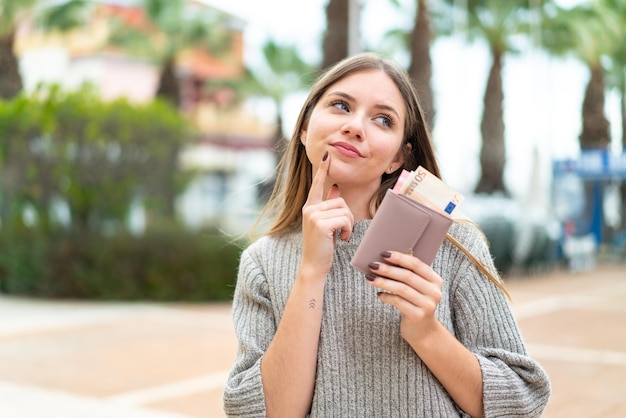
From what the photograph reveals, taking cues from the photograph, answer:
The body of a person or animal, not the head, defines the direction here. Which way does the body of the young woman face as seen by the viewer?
toward the camera

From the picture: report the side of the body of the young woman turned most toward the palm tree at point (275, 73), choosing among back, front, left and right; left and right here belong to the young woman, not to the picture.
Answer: back

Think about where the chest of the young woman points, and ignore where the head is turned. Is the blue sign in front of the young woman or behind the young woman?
behind

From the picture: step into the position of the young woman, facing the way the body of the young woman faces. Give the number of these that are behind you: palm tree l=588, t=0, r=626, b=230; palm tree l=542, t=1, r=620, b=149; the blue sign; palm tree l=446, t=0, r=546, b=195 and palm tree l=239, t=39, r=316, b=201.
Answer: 5

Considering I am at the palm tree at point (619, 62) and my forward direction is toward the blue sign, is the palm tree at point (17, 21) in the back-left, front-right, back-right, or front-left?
front-right

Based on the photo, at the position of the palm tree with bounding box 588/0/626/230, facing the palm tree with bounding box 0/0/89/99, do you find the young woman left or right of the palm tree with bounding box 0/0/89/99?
left

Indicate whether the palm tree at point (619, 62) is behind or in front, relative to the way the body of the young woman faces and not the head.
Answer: behind

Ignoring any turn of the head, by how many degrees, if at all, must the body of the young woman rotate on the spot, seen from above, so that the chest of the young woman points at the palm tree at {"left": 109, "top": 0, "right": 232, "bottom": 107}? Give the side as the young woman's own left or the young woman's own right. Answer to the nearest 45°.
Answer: approximately 180°

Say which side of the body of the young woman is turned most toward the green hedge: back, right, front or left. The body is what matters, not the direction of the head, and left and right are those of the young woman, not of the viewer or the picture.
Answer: back

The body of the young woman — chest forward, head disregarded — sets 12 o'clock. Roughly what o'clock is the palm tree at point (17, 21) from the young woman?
The palm tree is roughly at 5 o'clock from the young woman.

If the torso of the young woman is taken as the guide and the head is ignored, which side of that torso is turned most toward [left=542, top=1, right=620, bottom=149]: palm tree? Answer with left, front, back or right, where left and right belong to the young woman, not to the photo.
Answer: back

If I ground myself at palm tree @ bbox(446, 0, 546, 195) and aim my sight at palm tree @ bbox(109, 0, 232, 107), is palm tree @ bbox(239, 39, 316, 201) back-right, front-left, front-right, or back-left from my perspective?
front-right

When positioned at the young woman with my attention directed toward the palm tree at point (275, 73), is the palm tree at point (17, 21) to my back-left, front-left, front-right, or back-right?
front-left

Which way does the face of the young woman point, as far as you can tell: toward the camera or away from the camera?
toward the camera
